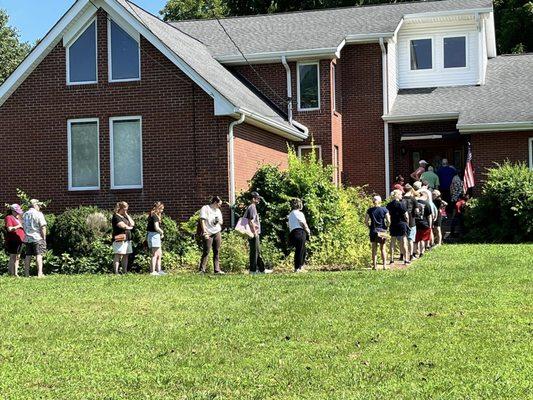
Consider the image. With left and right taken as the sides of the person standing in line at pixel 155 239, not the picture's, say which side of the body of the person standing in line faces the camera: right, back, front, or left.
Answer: right

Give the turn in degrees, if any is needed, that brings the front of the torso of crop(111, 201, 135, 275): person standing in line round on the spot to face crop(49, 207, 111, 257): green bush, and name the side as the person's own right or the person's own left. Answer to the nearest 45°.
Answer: approximately 180°

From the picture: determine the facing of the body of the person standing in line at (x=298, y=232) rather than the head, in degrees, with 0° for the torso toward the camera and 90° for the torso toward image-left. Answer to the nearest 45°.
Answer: approximately 225°

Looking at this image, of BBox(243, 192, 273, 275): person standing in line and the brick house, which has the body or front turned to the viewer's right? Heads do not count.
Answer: the person standing in line

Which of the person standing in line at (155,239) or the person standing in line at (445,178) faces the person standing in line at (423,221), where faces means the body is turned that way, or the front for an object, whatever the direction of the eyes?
the person standing in line at (155,239)

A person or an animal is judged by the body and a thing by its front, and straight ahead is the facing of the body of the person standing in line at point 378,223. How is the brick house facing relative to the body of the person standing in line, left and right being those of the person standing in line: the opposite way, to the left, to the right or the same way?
the opposite way

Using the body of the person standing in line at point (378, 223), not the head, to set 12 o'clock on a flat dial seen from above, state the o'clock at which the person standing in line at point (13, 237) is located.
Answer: the person standing in line at point (13, 237) is roughly at 9 o'clock from the person standing in line at point (378, 223).

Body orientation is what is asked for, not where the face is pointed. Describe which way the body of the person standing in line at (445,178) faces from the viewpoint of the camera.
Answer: away from the camera

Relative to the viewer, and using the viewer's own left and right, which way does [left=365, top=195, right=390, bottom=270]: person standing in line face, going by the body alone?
facing away from the viewer

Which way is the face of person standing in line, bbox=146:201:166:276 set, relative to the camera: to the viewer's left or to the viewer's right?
to the viewer's right

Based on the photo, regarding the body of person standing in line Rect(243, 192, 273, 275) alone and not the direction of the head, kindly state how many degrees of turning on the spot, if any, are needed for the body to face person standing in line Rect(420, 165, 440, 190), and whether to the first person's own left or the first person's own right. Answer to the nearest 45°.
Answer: approximately 45° to the first person's own left

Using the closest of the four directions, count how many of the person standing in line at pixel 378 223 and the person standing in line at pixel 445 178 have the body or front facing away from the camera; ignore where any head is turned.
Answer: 2

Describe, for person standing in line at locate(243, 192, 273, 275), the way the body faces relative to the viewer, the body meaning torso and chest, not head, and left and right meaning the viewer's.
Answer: facing to the right of the viewer
